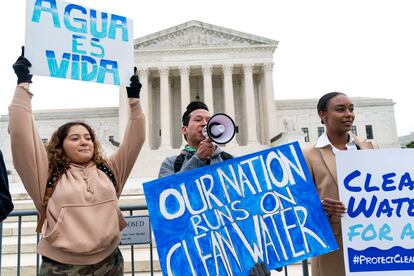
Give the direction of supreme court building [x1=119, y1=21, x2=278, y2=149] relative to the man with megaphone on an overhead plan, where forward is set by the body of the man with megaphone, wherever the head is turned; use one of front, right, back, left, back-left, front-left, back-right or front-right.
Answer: back-left

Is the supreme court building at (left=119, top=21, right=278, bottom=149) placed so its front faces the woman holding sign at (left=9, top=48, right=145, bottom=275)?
yes

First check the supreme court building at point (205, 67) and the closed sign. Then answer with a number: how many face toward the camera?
2

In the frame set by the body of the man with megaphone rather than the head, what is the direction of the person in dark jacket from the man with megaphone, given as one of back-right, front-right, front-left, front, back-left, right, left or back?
back-right

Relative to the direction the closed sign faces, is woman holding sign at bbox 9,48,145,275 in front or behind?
in front

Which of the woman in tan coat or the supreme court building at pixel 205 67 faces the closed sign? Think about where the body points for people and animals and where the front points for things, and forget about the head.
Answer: the supreme court building

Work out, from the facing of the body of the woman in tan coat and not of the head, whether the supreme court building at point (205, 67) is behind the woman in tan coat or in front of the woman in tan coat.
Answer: behind

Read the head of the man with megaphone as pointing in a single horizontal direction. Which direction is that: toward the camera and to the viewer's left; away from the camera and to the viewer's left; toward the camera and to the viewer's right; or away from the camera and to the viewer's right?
toward the camera and to the viewer's right

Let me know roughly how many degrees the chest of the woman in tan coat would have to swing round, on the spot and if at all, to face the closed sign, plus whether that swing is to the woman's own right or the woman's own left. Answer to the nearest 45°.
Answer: approximately 135° to the woman's own right

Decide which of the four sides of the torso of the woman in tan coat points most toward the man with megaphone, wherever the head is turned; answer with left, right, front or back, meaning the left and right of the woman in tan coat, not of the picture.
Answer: right
